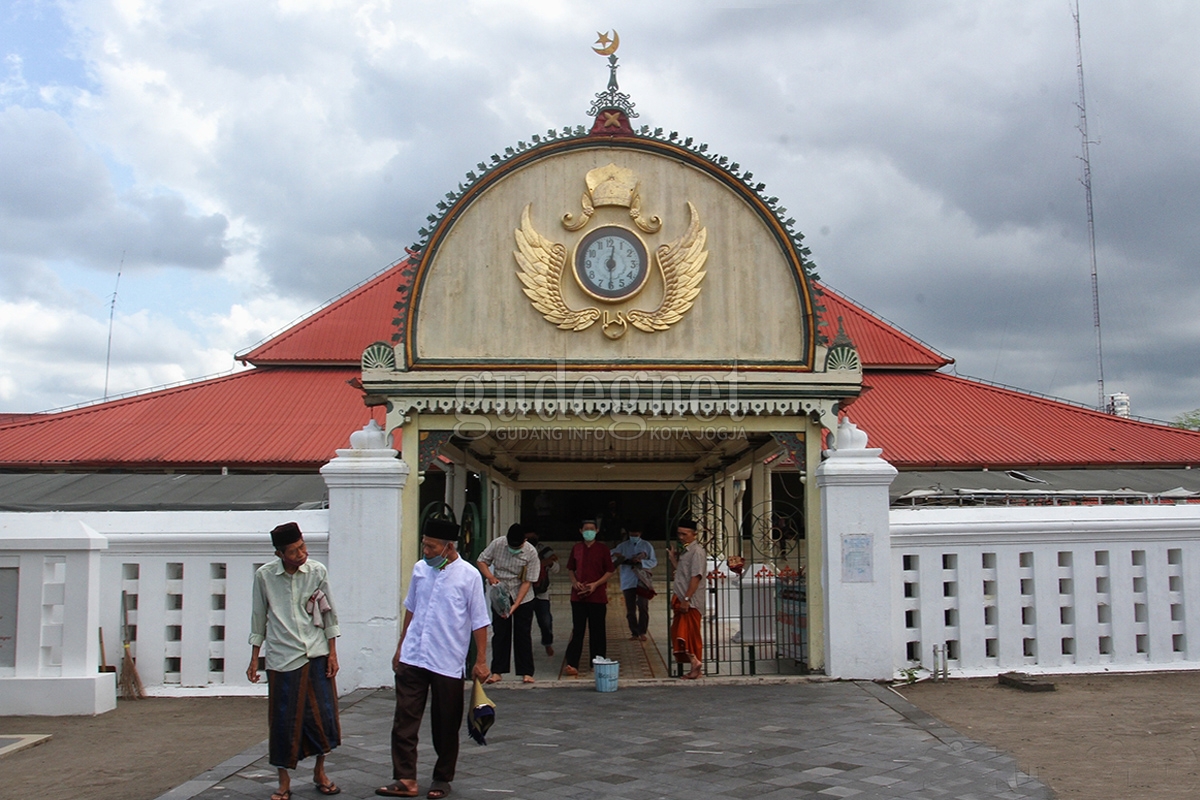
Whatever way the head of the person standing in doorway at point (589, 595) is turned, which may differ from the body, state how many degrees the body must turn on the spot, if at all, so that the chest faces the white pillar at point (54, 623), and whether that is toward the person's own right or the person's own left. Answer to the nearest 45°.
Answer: approximately 45° to the person's own right

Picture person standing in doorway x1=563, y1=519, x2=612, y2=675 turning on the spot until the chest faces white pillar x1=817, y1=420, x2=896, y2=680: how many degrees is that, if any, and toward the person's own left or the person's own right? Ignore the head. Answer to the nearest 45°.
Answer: approximately 45° to the person's own left

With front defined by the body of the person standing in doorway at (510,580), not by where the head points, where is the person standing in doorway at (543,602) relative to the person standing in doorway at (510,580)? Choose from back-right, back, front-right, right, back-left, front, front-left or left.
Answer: back

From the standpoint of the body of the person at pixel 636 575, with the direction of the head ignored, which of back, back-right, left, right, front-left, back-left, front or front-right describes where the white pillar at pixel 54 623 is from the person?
front-right

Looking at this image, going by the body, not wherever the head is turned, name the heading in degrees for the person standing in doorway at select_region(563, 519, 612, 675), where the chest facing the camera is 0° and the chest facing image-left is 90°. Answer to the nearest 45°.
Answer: approximately 0°

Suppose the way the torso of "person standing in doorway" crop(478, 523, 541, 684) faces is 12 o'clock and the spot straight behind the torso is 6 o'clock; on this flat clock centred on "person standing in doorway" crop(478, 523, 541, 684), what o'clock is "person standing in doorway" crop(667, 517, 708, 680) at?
"person standing in doorway" crop(667, 517, 708, 680) is roughly at 9 o'clock from "person standing in doorway" crop(478, 523, 541, 684).

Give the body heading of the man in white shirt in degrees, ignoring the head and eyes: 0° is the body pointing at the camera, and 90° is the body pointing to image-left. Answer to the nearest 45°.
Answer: approximately 45°

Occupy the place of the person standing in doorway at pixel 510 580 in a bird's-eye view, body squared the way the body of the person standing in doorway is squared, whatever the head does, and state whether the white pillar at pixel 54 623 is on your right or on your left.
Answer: on your right

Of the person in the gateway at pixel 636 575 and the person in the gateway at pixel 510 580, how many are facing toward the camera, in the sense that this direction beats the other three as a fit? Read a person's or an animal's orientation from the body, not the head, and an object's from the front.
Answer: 2
